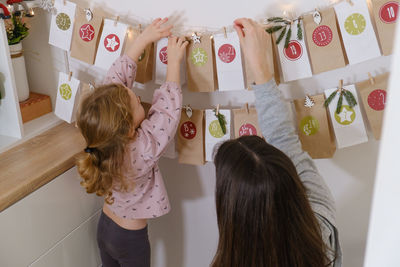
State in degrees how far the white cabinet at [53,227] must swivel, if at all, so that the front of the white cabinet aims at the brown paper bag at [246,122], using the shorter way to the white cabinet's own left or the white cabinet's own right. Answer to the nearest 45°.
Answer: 0° — it already faces it

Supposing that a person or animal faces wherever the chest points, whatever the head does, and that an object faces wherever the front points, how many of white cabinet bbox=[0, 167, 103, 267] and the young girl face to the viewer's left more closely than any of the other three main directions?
0

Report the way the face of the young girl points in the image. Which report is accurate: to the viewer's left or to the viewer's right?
to the viewer's right

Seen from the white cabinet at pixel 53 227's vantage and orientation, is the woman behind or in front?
in front

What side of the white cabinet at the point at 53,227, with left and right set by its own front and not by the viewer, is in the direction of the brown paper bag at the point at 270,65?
front

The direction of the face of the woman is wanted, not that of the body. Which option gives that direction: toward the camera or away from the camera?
away from the camera

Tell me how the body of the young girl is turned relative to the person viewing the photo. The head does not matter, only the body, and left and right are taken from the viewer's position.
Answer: facing away from the viewer and to the right of the viewer

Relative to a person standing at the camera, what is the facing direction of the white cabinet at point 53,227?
facing the viewer and to the right of the viewer
